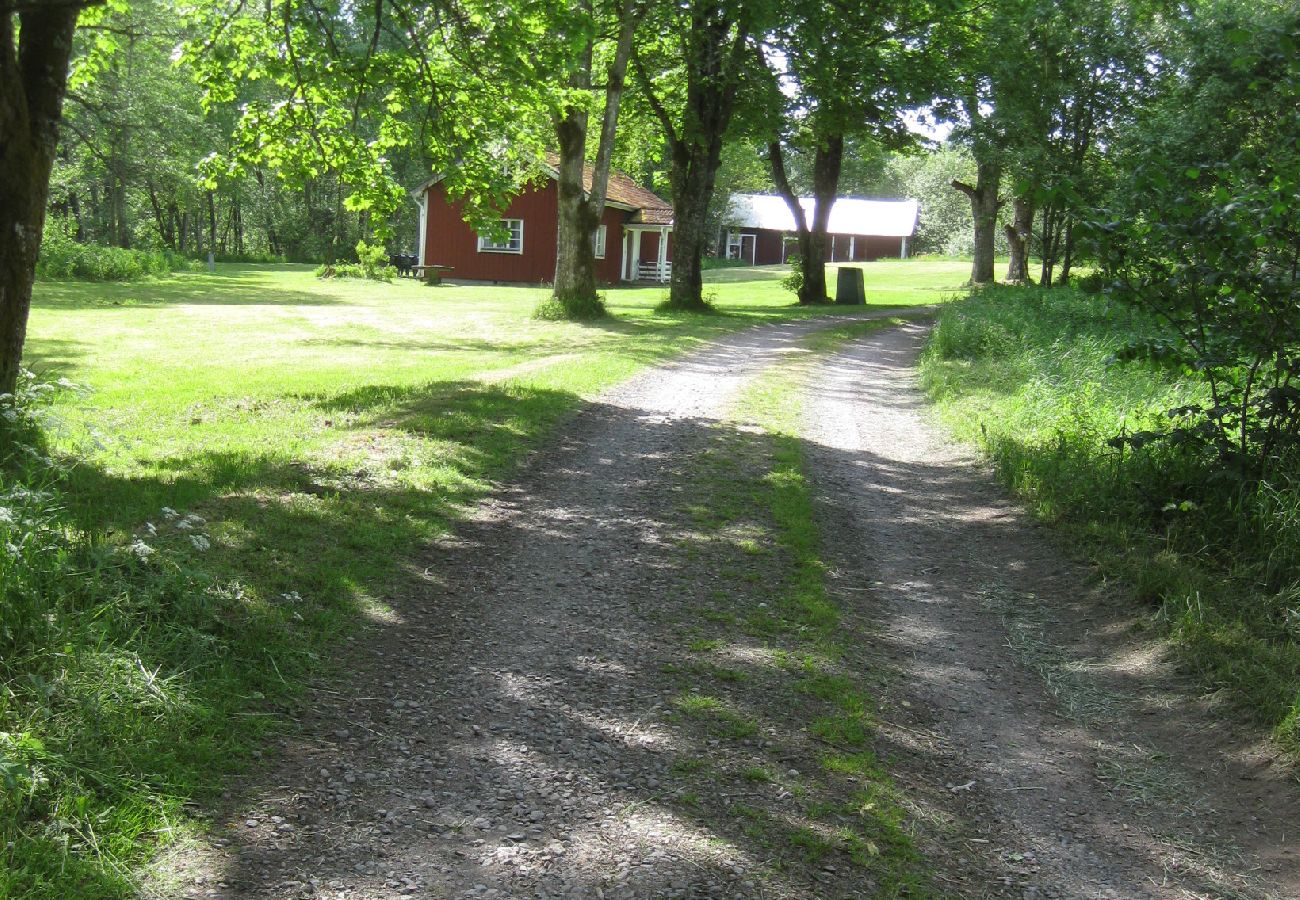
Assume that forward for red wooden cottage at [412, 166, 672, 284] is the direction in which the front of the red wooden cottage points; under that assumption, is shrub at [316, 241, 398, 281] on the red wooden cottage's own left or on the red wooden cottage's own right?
on the red wooden cottage's own right

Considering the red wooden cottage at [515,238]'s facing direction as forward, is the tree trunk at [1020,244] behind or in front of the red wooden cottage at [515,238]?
in front

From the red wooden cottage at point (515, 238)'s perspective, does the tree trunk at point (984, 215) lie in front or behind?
in front

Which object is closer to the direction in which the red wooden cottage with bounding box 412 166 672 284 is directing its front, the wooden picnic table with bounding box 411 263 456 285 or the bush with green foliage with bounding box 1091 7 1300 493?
the bush with green foliage

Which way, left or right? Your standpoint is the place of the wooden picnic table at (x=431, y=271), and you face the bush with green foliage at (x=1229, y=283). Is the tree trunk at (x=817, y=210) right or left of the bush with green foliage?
left
